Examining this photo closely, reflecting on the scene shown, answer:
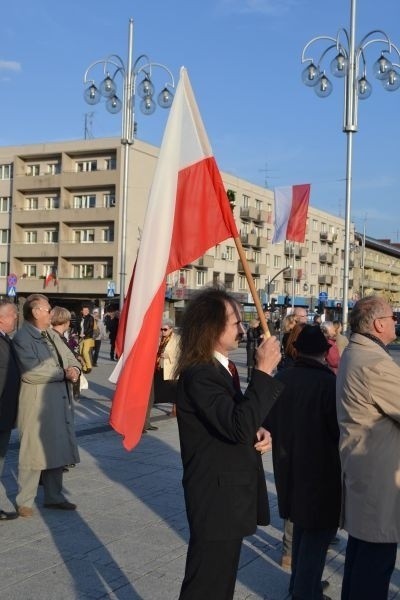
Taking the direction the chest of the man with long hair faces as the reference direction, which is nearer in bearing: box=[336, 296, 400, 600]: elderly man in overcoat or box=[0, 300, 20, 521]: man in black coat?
the elderly man in overcoat

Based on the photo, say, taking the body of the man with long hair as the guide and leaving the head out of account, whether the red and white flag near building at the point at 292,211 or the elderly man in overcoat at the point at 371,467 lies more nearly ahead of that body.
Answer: the elderly man in overcoat

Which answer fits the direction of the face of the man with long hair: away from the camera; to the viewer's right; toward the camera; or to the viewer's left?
to the viewer's right

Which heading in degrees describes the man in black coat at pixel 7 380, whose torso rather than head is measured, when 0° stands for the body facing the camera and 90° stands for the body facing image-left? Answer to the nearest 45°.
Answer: approximately 270°

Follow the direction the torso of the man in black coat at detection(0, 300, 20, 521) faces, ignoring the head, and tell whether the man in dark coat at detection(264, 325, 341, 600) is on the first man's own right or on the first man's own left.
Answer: on the first man's own right

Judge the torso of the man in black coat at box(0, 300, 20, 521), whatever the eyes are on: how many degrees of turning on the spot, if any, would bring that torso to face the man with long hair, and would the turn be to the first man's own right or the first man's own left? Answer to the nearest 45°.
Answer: approximately 90° to the first man's own right

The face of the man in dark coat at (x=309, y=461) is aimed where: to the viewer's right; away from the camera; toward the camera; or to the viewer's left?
away from the camera
